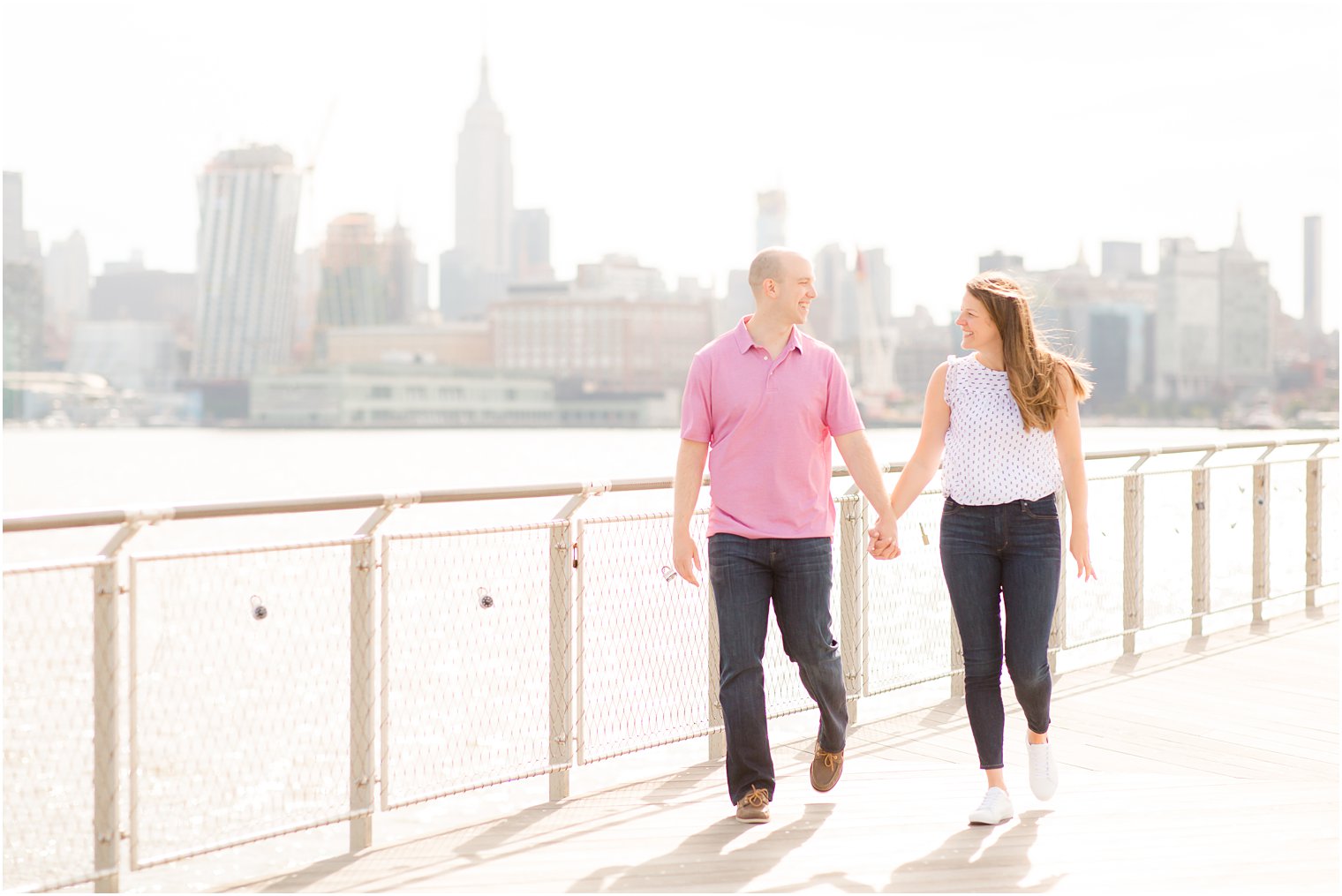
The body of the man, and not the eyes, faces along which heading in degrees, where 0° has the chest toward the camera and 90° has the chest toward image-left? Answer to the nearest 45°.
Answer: approximately 0°

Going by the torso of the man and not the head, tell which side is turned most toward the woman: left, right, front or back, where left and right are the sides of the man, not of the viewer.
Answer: left

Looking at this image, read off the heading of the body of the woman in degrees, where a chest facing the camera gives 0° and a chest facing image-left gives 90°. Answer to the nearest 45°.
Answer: approximately 0°

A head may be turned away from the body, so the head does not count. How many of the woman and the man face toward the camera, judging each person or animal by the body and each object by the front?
2

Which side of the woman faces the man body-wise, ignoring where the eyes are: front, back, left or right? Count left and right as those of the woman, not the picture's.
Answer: right
